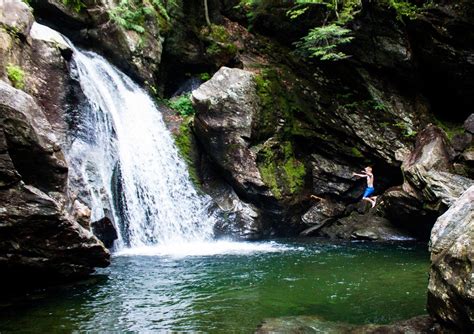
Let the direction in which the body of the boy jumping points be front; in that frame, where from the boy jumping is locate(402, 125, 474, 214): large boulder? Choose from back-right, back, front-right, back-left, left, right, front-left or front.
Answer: back-left

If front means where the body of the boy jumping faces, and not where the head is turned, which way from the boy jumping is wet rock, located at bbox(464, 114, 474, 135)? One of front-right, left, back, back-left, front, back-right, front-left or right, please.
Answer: back

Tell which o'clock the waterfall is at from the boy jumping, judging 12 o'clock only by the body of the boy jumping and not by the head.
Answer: The waterfall is roughly at 11 o'clock from the boy jumping.

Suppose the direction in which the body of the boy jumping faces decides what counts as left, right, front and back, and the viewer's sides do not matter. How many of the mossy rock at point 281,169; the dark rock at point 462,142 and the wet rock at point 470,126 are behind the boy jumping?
2

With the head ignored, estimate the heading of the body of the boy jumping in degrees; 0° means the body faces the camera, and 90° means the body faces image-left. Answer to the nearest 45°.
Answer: approximately 90°

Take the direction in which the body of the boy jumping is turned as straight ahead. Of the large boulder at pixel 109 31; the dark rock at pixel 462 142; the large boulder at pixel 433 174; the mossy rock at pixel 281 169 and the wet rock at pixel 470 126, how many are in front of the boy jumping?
2

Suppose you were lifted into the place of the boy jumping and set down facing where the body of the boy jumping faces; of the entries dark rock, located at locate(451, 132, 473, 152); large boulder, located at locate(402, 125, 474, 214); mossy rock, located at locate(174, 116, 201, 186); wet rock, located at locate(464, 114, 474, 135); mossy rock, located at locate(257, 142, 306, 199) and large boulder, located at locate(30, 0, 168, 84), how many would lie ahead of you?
3

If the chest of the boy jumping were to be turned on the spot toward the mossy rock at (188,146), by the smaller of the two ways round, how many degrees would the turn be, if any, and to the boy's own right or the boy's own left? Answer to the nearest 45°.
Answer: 0° — they already face it

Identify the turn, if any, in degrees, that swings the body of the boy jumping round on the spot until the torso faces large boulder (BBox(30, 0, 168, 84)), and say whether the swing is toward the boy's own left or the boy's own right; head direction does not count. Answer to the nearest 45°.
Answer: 0° — they already face it

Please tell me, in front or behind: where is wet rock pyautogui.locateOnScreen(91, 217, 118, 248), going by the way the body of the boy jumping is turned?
in front

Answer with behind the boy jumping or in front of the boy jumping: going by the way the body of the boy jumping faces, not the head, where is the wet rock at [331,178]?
in front

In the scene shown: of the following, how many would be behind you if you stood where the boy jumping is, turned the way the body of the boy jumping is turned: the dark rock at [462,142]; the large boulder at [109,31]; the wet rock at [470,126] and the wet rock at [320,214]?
2

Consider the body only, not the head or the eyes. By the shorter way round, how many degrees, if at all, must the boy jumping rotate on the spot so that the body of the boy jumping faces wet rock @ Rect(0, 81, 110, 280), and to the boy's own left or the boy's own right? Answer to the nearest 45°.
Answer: approximately 45° to the boy's own left

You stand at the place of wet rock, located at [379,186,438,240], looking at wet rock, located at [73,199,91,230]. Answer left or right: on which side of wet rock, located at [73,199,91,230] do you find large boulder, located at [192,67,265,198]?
right

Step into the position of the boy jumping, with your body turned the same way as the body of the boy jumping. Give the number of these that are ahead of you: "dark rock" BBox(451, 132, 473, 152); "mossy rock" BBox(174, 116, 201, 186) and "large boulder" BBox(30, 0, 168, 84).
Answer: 2

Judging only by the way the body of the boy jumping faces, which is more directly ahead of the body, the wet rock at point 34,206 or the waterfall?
the waterfall
